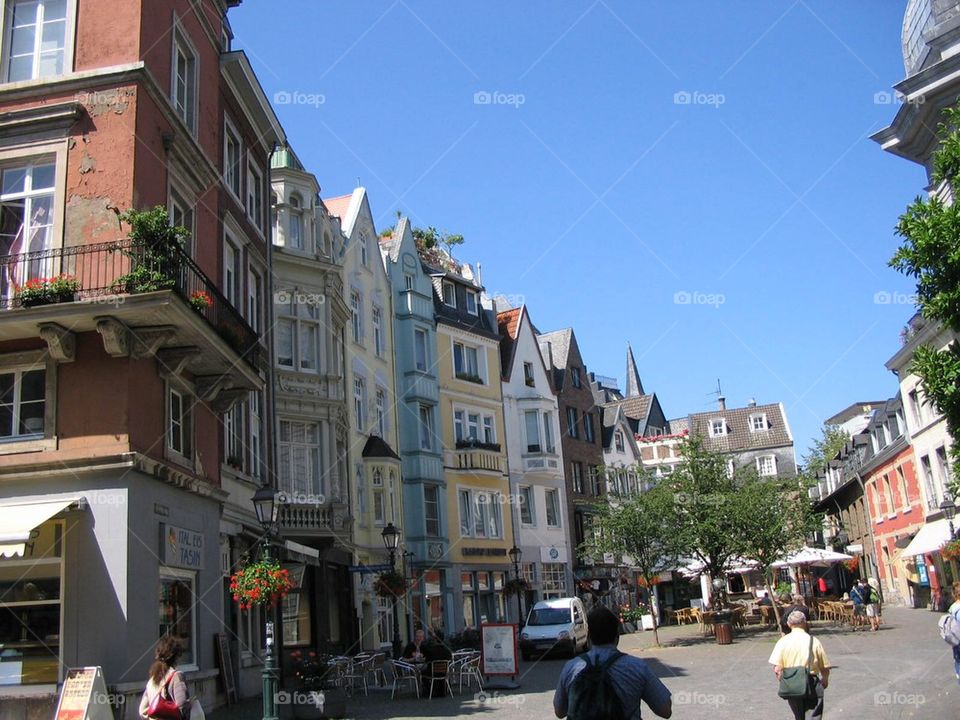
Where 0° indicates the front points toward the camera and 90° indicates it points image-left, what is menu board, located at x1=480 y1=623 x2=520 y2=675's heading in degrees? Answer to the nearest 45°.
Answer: approximately 0°

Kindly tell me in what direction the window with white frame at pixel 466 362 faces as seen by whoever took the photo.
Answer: facing the viewer and to the right of the viewer

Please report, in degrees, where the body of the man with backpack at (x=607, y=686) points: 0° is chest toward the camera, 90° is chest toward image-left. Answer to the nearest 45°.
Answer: approximately 180°

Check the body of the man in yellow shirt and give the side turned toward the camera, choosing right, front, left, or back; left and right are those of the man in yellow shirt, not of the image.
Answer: back

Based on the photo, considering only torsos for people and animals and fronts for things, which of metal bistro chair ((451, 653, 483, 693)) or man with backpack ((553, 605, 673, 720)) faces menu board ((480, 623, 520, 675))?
the man with backpack

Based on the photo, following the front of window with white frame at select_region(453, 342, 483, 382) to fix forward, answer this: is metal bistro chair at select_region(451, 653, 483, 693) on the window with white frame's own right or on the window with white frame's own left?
on the window with white frame's own right

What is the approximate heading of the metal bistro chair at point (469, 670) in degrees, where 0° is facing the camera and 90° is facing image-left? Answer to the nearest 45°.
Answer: approximately 90°

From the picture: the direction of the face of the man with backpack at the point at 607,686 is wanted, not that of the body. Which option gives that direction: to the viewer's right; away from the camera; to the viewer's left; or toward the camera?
away from the camera

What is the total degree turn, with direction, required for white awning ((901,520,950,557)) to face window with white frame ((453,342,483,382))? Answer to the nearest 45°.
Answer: approximately 45° to its right

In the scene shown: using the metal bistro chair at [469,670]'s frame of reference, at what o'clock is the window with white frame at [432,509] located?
The window with white frame is roughly at 3 o'clock from the metal bistro chair.

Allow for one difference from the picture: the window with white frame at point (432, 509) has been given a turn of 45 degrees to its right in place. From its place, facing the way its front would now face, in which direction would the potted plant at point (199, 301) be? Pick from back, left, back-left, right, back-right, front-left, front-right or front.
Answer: front

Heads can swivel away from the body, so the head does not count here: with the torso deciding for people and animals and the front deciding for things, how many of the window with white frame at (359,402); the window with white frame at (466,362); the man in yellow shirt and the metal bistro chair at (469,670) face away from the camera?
1

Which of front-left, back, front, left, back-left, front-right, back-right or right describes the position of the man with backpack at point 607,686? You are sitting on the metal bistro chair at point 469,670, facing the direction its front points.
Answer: left

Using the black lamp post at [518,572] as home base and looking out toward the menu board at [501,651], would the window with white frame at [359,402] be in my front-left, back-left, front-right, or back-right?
front-right
